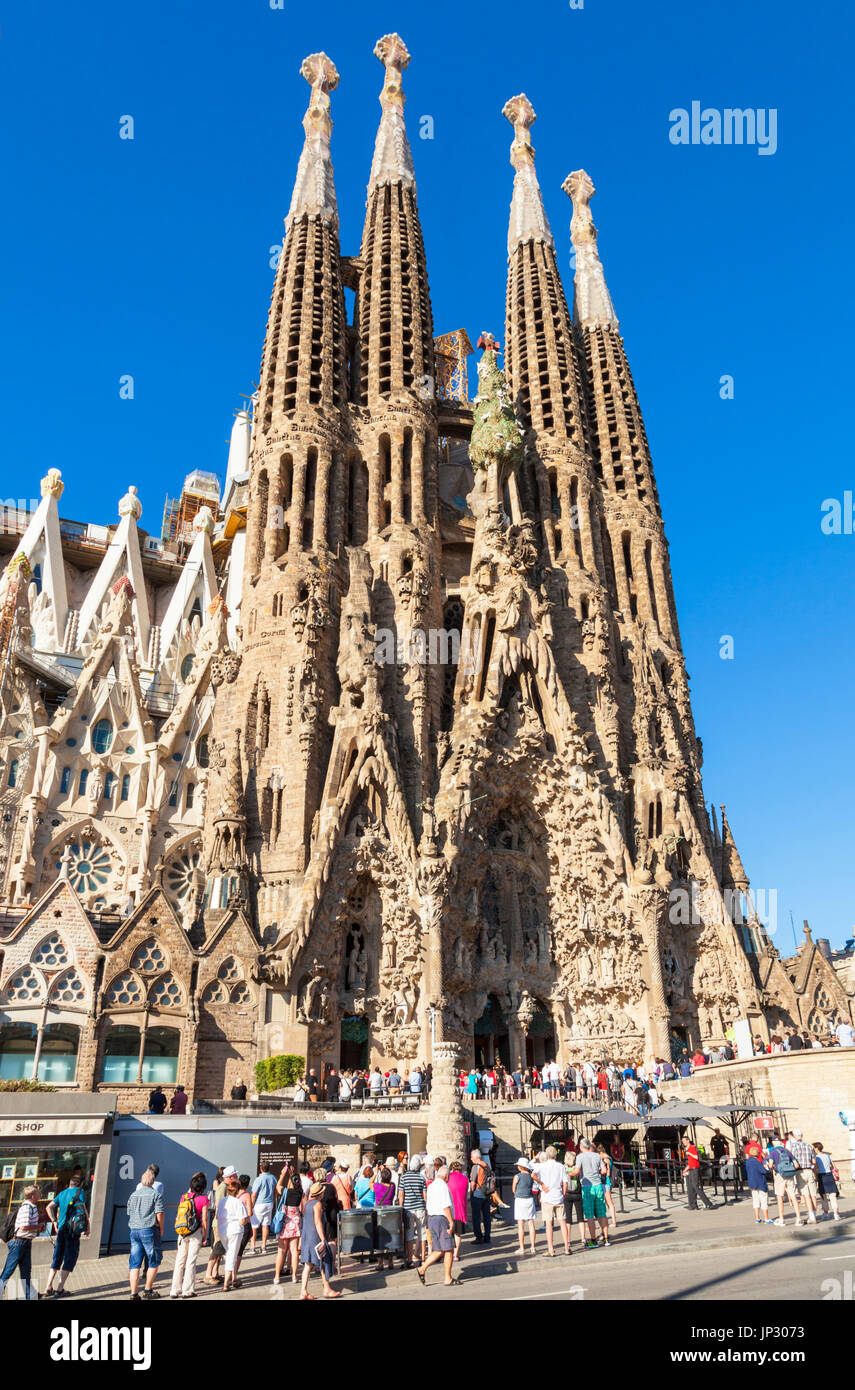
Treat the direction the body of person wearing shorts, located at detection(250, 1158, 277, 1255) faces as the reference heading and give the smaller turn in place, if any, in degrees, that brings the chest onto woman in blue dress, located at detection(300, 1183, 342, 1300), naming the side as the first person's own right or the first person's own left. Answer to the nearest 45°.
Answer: approximately 180°

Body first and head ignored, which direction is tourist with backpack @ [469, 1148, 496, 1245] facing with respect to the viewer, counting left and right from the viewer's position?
facing away from the viewer and to the left of the viewer

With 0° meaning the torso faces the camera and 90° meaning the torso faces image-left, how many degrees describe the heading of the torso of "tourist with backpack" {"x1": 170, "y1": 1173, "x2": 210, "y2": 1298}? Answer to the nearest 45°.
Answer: approximately 225°

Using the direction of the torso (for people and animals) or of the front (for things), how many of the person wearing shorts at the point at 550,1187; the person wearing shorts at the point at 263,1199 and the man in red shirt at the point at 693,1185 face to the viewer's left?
1

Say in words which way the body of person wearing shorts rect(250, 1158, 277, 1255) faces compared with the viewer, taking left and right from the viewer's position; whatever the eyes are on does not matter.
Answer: facing away from the viewer

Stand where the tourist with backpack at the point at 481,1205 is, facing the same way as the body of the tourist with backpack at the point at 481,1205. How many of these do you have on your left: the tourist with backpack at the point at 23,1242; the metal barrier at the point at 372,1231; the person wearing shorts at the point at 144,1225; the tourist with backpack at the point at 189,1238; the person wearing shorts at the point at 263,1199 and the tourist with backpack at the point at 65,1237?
6

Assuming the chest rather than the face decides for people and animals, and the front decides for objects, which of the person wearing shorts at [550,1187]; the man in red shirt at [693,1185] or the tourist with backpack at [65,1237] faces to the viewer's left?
the man in red shirt

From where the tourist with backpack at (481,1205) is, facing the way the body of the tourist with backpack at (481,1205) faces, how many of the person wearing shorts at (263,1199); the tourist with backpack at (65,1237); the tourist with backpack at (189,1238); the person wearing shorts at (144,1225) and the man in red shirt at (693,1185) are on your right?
1

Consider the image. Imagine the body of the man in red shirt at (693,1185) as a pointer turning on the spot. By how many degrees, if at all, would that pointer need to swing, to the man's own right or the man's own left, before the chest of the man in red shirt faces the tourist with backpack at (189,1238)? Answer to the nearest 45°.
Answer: approximately 45° to the man's own left

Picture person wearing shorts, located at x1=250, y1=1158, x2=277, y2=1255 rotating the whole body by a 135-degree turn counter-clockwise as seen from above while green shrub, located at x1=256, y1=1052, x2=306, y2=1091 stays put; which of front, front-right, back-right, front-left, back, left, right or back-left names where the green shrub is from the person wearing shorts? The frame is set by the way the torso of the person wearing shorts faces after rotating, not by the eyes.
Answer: back-right

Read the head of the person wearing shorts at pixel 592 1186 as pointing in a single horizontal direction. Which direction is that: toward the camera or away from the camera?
away from the camera

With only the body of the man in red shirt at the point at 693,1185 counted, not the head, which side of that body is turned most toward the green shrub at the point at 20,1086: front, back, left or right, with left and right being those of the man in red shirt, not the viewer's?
front

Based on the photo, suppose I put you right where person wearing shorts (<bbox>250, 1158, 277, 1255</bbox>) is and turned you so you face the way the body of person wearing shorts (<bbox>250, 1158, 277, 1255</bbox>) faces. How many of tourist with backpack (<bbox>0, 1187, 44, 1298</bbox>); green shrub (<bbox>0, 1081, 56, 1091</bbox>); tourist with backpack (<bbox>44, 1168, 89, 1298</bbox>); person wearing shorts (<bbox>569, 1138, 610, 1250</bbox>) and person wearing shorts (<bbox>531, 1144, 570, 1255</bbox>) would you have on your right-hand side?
2
